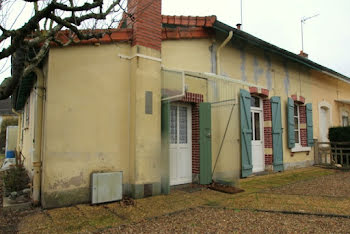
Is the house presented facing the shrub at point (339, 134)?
no

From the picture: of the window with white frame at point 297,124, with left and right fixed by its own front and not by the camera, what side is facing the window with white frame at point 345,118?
left

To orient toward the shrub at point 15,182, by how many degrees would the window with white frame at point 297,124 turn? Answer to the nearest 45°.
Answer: approximately 90° to its right

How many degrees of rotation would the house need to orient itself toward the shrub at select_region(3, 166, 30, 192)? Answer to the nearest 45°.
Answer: approximately 135° to its right

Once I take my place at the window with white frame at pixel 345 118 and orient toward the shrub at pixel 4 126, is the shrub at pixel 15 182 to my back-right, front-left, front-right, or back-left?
front-left

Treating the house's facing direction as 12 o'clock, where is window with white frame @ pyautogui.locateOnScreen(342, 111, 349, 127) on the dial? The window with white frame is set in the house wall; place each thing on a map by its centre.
The window with white frame is roughly at 9 o'clock from the house.

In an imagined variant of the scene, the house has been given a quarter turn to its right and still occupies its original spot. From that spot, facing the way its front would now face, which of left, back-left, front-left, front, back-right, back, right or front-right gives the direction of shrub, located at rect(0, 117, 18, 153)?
right

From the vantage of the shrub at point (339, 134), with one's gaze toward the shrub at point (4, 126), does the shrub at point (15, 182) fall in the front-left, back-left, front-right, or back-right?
front-left

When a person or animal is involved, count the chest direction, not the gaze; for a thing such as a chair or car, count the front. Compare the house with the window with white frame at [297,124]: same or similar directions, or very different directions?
same or similar directions

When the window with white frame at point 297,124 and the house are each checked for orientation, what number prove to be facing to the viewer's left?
0

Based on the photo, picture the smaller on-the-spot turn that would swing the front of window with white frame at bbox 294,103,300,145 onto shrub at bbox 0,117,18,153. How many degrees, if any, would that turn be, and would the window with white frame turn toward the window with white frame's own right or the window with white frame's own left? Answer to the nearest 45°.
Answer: approximately 135° to the window with white frame's own right

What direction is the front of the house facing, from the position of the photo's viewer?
facing the viewer and to the right of the viewer

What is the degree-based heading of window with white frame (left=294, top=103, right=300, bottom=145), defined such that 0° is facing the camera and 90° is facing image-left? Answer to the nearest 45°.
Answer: approximately 315°
